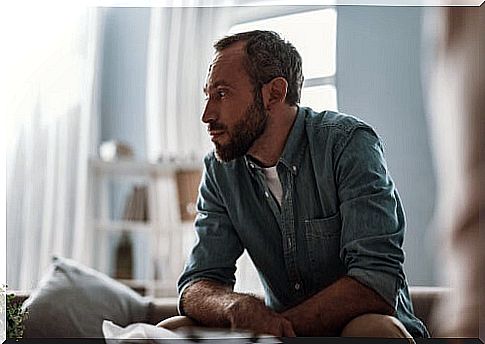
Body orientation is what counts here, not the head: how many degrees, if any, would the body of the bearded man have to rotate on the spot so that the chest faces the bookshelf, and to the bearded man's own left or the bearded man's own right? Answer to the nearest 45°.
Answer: approximately 90° to the bearded man's own right

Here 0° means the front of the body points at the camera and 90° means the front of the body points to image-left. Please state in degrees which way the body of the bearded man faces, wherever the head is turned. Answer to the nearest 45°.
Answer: approximately 45°

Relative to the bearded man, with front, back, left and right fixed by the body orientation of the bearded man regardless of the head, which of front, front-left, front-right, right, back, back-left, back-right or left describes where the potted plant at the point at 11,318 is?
front-right

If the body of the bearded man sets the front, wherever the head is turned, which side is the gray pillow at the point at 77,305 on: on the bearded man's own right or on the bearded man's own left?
on the bearded man's own right

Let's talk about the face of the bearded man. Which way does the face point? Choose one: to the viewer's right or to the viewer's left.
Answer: to the viewer's left
